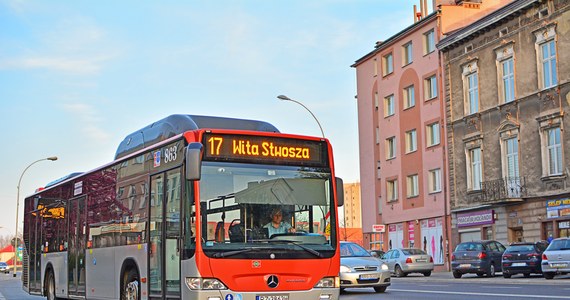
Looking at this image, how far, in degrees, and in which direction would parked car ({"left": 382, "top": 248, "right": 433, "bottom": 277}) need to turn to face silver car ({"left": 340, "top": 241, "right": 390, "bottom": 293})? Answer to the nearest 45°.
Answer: approximately 135° to its left

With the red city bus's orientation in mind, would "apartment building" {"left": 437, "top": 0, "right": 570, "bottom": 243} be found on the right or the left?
on its left

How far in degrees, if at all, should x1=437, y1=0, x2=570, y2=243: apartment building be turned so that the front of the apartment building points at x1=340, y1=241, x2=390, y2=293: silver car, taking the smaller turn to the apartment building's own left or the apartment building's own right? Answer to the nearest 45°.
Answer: approximately 45° to the apartment building's own left

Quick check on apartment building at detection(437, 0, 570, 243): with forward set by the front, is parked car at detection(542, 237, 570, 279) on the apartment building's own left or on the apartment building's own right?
on the apartment building's own left

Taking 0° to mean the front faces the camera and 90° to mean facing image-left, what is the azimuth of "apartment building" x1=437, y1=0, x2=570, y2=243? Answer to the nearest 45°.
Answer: approximately 45°

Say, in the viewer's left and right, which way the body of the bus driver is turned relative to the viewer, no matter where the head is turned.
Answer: facing the viewer

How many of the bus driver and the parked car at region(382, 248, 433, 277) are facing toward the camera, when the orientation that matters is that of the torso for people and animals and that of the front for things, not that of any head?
1

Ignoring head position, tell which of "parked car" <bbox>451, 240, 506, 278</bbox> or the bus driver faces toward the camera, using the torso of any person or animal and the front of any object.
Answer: the bus driver

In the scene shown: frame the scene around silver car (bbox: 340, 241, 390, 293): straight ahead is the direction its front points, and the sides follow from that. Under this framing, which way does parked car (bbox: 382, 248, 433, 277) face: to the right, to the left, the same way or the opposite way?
the opposite way

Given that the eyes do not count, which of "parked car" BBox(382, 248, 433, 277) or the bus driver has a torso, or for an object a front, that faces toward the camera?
the bus driver

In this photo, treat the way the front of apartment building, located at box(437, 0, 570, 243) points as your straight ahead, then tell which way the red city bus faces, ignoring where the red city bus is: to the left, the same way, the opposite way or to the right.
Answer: to the left

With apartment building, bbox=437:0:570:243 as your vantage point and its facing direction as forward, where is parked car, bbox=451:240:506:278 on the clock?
The parked car is roughly at 11 o'clock from the apartment building.

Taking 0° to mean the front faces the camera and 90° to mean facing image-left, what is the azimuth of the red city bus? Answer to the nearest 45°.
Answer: approximately 315°

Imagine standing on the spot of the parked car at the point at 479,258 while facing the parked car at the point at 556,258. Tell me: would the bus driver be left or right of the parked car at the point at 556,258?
right
